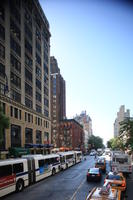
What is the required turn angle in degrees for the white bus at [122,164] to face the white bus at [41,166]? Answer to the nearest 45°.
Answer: approximately 135° to its left

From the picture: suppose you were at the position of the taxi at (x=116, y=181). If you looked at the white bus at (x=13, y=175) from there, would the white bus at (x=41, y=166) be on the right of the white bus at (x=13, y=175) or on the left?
right

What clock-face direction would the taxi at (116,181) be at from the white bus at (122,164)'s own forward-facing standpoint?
The taxi is roughly at 6 o'clock from the white bus.

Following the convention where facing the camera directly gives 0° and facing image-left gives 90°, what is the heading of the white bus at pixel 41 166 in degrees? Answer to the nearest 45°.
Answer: approximately 45°

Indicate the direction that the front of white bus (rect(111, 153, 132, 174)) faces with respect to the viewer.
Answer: facing away from the viewer

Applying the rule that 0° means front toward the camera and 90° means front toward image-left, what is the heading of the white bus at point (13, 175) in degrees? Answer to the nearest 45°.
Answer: approximately 45°

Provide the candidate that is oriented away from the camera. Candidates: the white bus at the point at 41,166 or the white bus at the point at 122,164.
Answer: the white bus at the point at 122,164

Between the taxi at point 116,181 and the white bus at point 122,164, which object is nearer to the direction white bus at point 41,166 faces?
the taxi

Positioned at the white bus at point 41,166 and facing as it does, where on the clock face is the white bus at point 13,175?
the white bus at point 13,175 is roughly at 11 o'clock from the white bus at point 41,166.
